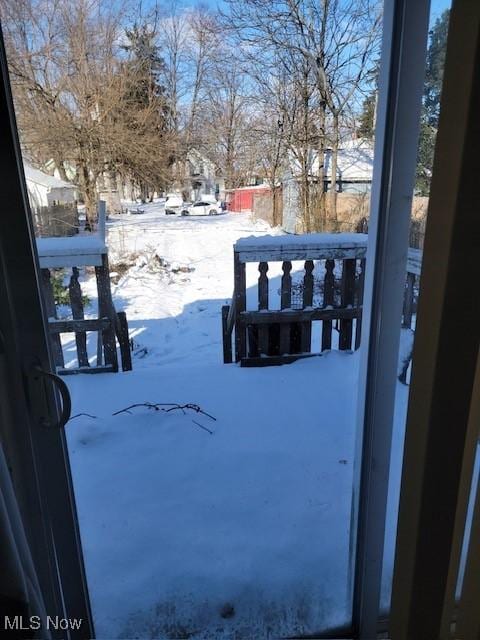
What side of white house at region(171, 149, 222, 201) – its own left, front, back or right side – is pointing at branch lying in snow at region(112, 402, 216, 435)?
front

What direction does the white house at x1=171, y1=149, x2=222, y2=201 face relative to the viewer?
toward the camera

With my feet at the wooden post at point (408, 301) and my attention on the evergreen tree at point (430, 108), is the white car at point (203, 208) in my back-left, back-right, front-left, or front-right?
front-left

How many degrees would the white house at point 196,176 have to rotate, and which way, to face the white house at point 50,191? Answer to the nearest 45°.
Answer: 0° — it already faces it

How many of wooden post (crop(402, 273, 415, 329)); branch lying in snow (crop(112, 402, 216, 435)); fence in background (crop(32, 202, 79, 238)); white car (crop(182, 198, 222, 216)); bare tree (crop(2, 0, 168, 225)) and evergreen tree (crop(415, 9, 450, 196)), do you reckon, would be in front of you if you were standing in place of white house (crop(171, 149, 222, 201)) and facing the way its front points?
5

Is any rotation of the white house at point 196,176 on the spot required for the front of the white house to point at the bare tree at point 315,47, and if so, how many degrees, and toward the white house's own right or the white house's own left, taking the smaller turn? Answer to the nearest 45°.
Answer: approximately 45° to the white house's own left

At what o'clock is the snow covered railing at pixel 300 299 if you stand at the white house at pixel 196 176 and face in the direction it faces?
The snow covered railing is roughly at 11 o'clock from the white house.

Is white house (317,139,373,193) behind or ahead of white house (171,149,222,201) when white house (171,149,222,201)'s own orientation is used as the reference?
ahead

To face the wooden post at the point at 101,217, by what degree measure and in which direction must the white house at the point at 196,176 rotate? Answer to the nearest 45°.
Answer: approximately 45° to its right

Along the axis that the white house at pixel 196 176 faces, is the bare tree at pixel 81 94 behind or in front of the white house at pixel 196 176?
in front

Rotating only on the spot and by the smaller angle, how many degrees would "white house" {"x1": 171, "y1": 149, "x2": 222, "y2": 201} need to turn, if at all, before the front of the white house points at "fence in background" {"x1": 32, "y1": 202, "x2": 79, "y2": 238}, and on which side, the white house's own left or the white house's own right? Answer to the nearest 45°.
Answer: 0° — it already faces it

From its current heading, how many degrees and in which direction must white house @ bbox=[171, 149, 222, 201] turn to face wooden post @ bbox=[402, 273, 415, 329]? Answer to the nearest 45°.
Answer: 0° — it already faces it
